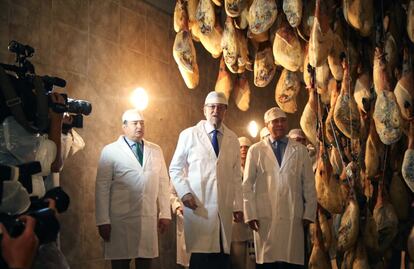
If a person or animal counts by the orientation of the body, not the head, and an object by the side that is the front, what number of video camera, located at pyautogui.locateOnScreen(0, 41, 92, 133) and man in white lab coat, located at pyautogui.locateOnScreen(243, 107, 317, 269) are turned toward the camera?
1

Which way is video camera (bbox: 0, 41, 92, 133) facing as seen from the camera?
to the viewer's right

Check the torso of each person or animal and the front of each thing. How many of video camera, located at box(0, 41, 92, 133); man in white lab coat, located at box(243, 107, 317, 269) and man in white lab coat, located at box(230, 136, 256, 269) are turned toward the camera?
2

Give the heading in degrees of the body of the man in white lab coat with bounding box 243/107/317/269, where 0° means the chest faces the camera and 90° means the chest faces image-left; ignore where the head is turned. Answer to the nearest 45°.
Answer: approximately 0°

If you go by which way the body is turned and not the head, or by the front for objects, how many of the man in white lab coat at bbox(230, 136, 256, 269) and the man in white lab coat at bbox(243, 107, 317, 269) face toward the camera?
2
